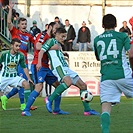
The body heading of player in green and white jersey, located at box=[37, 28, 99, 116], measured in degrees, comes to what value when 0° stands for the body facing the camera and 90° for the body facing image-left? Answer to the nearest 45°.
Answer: approximately 315°

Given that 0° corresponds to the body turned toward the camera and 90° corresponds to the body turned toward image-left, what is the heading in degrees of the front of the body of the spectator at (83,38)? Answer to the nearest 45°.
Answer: approximately 0°

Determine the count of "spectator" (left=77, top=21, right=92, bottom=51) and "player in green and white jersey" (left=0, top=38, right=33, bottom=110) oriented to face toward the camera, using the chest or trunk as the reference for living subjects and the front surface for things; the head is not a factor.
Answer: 2
